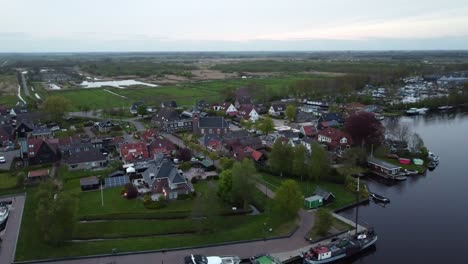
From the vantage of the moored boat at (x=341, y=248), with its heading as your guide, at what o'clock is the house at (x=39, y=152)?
The house is roughly at 8 o'clock from the moored boat.

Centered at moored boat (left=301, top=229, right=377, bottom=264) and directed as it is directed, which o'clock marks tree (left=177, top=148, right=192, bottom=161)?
The tree is roughly at 9 o'clock from the moored boat.

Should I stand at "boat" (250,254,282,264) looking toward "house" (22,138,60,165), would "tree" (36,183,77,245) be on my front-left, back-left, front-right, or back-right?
front-left

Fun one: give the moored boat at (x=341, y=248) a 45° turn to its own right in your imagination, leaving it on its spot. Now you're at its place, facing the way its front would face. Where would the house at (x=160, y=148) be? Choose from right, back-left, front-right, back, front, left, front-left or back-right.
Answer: back-left

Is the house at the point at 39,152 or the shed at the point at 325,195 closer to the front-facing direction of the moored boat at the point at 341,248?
the shed

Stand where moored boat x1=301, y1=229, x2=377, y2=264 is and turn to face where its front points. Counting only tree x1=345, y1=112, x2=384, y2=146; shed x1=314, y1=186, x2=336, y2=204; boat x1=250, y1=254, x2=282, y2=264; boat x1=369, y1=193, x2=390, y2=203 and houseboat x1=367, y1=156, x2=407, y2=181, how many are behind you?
1

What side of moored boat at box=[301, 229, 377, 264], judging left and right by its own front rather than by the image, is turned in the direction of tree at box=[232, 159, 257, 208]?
left

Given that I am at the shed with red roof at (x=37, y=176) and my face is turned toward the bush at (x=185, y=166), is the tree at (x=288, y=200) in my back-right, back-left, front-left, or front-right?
front-right

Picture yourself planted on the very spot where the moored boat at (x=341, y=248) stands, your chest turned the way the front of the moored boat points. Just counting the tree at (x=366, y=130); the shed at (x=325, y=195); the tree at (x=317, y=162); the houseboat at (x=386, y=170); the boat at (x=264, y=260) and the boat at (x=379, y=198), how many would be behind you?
1

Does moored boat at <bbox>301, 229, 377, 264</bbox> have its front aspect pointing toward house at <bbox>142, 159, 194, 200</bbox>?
no

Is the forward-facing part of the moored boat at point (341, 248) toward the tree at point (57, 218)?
no

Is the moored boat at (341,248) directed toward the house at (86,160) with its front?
no

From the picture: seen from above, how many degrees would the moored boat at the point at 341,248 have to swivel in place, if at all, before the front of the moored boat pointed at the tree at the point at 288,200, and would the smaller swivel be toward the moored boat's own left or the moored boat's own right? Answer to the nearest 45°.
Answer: approximately 90° to the moored boat's own left

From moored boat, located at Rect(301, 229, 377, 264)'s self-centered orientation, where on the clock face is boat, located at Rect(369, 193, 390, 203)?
The boat is roughly at 11 o'clock from the moored boat.

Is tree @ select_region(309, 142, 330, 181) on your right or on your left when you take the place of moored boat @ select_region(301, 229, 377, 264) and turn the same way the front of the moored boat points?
on your left

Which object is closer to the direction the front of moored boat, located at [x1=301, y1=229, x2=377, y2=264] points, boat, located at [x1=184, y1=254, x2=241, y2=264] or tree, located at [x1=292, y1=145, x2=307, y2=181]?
the tree

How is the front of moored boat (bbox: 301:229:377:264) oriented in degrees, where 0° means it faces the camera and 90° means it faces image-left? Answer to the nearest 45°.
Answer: approximately 225°

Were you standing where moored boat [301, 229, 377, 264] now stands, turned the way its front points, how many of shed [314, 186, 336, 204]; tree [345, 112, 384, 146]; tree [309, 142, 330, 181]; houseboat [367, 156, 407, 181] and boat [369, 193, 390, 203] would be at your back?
0

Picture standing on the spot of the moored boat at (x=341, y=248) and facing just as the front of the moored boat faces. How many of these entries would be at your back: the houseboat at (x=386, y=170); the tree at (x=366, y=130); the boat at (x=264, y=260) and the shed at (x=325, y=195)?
1
